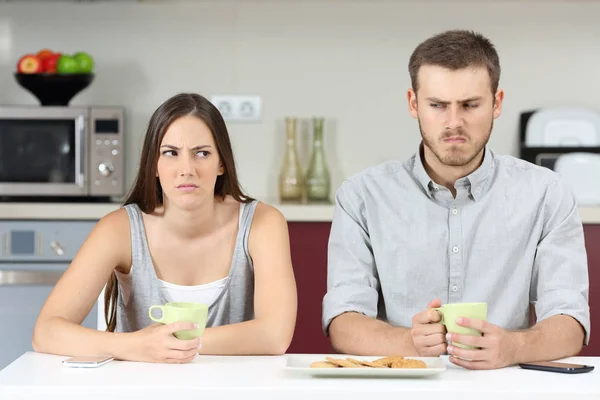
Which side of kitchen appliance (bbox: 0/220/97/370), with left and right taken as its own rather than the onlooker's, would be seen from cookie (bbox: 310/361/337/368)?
front

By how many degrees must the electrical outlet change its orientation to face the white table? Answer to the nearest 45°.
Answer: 0° — it already faces it

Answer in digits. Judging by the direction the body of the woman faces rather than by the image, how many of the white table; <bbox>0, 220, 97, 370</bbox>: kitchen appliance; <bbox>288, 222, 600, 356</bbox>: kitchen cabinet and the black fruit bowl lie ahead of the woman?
1

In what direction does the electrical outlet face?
toward the camera

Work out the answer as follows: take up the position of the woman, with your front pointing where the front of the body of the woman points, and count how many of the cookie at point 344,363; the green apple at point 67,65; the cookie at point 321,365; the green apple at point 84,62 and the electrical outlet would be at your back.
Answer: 3

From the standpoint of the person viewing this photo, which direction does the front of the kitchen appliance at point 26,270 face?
facing the viewer

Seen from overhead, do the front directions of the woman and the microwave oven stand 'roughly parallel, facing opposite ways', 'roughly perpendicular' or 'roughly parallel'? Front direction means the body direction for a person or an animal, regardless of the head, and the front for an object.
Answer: roughly parallel

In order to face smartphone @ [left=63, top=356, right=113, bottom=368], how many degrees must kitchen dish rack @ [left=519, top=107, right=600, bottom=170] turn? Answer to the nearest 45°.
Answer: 0° — it already faces it

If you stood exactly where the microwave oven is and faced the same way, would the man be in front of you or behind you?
in front

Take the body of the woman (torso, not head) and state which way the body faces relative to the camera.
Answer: toward the camera

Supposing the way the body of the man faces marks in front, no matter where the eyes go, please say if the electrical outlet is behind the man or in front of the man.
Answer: behind

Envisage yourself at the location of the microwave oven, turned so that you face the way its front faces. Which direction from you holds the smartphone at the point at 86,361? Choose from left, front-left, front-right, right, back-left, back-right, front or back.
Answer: front

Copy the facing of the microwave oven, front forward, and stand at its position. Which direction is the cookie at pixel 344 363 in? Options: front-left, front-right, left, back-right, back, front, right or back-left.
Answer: front
